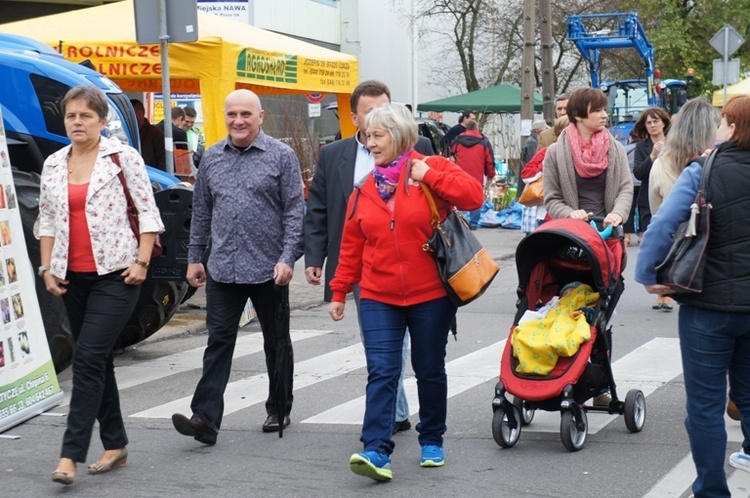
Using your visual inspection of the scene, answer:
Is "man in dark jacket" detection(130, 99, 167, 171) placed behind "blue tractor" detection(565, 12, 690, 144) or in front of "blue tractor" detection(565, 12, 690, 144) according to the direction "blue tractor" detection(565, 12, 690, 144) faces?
in front

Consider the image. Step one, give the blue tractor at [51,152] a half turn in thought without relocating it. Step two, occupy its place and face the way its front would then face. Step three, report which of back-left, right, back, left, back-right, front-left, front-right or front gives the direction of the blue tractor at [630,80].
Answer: right

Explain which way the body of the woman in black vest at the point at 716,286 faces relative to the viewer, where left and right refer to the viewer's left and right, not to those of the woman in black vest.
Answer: facing away from the viewer and to the left of the viewer

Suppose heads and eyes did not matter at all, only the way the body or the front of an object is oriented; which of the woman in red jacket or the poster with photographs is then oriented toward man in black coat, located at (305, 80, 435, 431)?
the poster with photographs

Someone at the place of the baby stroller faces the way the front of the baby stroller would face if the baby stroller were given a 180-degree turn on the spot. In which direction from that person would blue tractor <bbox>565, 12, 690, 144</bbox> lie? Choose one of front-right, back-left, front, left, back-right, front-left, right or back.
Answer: front-left

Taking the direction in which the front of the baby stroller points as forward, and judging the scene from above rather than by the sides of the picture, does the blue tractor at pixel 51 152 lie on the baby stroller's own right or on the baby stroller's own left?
on the baby stroller's own right

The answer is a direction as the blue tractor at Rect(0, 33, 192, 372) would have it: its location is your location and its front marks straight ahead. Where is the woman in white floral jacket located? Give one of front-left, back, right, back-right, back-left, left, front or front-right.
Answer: front-right

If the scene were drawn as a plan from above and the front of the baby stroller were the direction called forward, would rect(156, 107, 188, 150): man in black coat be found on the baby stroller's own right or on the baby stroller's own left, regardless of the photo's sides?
on the baby stroller's own right

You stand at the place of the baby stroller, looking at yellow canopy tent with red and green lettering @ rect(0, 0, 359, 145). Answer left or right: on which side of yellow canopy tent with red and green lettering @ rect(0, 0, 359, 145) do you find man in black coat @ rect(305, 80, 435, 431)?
left

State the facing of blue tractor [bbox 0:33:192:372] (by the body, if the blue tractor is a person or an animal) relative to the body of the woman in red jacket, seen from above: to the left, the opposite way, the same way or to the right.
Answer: to the left
